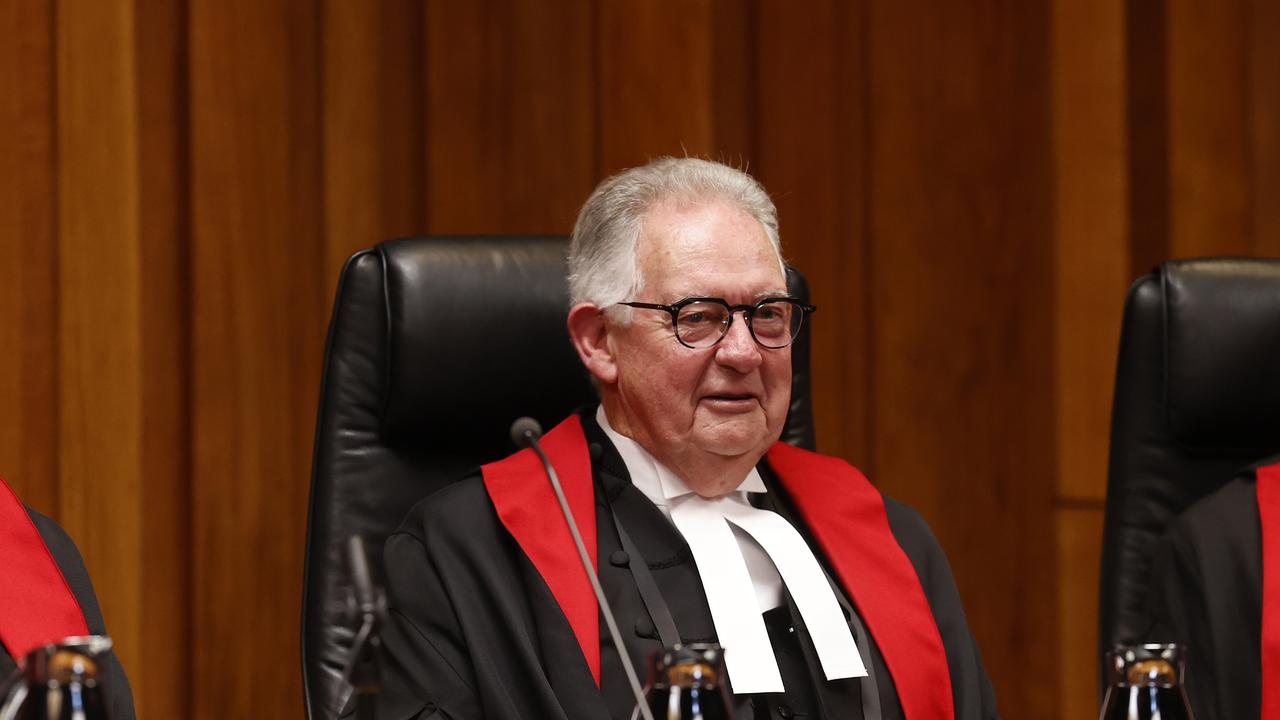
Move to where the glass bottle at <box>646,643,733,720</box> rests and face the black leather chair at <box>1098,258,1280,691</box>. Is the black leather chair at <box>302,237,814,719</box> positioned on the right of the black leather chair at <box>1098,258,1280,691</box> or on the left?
left

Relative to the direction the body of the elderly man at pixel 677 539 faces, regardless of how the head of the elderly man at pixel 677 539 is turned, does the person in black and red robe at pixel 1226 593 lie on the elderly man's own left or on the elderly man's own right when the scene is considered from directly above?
on the elderly man's own left

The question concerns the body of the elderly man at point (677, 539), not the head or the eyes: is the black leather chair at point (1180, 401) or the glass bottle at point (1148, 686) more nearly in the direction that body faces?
the glass bottle

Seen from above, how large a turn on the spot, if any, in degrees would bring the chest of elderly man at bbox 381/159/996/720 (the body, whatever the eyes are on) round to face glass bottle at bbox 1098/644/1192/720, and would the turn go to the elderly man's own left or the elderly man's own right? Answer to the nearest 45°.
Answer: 0° — they already face it

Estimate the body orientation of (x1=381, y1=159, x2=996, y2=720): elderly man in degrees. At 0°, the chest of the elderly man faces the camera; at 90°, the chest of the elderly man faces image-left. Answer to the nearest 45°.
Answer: approximately 315°

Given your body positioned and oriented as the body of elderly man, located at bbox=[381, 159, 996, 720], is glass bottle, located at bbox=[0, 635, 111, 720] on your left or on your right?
on your right

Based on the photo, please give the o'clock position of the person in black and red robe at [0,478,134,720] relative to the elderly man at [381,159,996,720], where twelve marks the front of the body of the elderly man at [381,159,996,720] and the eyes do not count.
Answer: the person in black and red robe at [0,478,134,720] is roughly at 4 o'clock from the elderly man at [381,159,996,720].

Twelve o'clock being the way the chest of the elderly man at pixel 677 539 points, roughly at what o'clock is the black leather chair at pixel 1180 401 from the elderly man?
The black leather chair is roughly at 10 o'clock from the elderly man.

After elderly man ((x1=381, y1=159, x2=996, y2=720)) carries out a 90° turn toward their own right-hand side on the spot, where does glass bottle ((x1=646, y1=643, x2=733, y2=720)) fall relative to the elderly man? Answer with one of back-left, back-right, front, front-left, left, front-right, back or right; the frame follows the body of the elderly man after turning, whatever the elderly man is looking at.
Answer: front-left

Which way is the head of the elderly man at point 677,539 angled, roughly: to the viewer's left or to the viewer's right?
to the viewer's right
